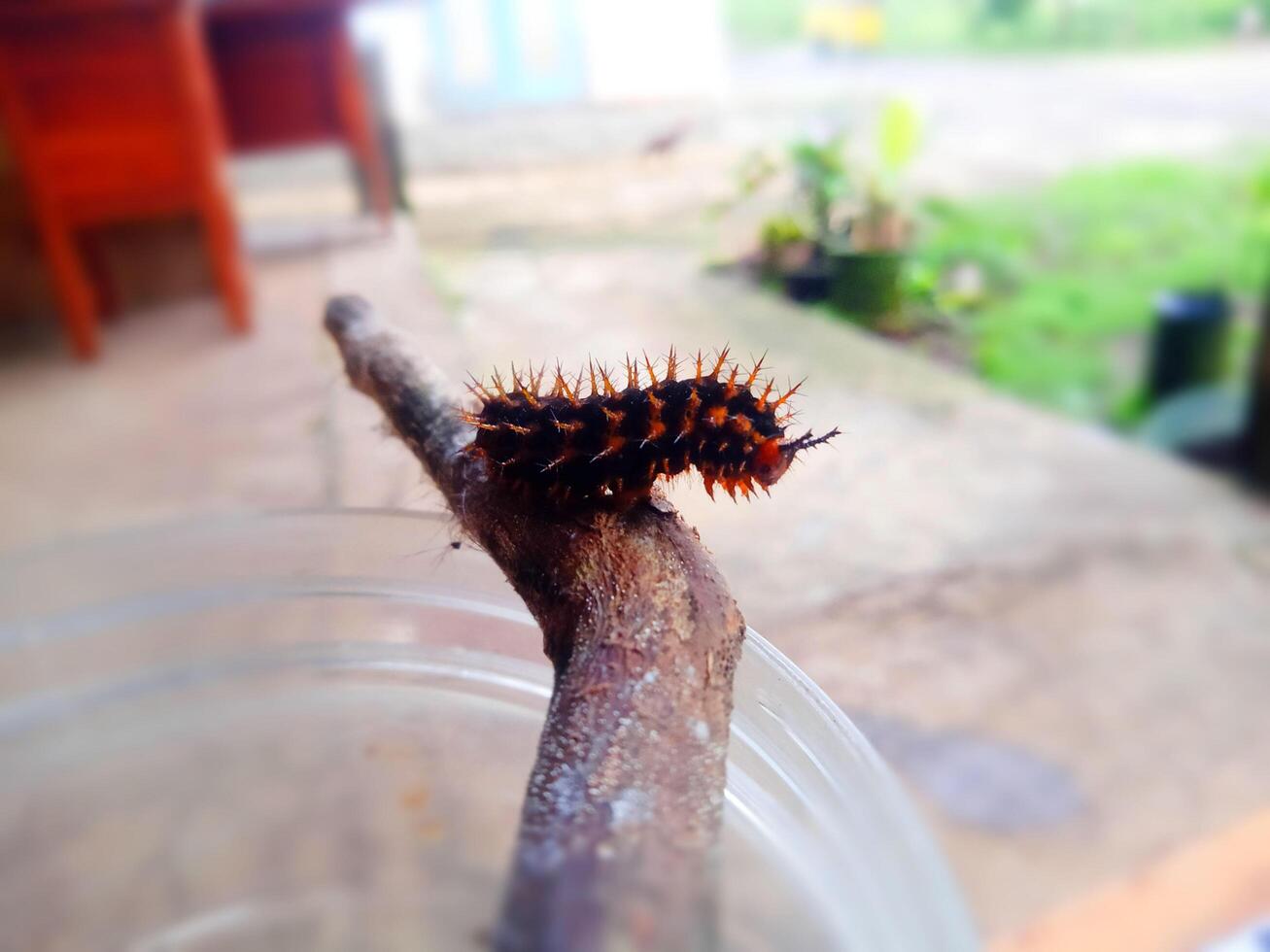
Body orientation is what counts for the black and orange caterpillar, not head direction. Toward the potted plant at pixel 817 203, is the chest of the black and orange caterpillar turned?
no

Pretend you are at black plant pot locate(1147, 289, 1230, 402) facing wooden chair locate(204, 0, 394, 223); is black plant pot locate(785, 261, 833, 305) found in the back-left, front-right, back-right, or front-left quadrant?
front-right

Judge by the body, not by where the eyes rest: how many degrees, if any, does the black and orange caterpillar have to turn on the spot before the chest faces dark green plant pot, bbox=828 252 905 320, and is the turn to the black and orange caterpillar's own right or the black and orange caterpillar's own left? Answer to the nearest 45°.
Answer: approximately 90° to the black and orange caterpillar's own left

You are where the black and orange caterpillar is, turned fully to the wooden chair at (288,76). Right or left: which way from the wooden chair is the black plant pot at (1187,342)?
right

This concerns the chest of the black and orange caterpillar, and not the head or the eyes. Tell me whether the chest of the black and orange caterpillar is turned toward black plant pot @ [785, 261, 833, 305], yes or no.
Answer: no

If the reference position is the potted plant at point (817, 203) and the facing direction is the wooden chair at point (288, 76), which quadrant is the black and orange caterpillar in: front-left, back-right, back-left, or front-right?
back-left

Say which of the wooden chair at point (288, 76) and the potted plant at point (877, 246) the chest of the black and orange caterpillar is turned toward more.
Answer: the potted plant

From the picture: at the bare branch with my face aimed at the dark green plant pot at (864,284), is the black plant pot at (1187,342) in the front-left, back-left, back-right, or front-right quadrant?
front-right

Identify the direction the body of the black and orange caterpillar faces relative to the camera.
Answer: to the viewer's right

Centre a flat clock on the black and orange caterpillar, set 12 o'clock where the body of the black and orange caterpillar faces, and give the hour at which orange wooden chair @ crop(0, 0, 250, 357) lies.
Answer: The orange wooden chair is roughly at 8 o'clock from the black and orange caterpillar.

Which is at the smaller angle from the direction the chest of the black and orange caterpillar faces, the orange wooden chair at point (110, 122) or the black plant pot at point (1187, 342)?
the black plant pot

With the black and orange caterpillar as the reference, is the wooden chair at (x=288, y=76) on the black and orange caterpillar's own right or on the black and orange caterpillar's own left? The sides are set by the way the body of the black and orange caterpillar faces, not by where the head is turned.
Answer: on the black and orange caterpillar's own left
